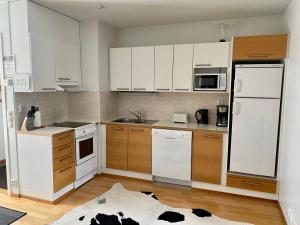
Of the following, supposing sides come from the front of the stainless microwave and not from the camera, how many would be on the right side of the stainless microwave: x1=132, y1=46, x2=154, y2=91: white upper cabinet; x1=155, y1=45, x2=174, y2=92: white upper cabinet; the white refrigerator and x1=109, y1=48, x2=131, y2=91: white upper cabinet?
3

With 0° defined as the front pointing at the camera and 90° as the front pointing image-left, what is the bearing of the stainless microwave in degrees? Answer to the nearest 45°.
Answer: approximately 0°

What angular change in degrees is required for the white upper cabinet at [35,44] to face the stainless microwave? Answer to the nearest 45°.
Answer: approximately 45° to its left

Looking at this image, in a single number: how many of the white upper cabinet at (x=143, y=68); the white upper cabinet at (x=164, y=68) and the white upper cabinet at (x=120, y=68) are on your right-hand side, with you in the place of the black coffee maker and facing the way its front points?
3

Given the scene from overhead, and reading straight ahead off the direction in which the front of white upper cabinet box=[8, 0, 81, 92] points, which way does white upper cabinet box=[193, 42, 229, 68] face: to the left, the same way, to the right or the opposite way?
to the right

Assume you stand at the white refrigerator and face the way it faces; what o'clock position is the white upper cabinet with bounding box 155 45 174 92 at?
The white upper cabinet is roughly at 3 o'clock from the white refrigerator.

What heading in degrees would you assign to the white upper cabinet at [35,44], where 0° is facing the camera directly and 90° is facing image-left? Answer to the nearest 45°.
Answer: approximately 315°

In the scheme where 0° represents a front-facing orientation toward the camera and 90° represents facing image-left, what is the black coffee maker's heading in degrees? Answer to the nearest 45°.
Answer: approximately 0°
